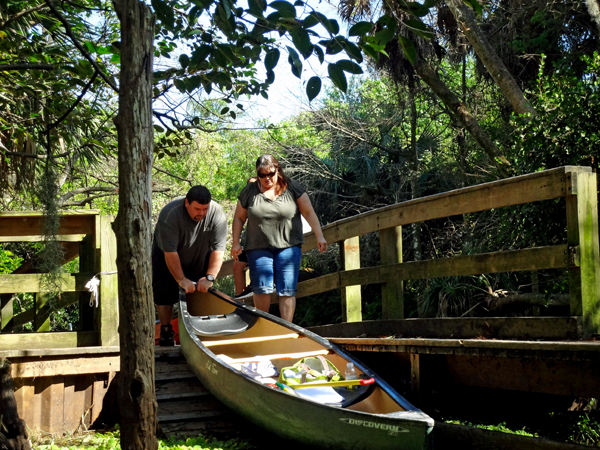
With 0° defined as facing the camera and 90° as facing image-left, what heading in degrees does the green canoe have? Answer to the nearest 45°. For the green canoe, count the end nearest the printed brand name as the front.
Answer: approximately 315°

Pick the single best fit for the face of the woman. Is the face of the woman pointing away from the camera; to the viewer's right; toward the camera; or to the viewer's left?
toward the camera

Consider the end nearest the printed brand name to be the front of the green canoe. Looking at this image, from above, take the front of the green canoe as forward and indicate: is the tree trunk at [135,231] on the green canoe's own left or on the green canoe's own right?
on the green canoe's own right

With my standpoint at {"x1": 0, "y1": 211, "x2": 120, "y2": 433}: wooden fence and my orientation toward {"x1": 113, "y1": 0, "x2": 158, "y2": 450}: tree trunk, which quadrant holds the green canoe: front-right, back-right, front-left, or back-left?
front-left

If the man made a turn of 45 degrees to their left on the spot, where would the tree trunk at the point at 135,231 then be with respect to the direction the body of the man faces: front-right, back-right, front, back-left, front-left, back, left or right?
right

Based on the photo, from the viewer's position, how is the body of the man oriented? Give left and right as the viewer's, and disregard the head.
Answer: facing the viewer and to the right of the viewer

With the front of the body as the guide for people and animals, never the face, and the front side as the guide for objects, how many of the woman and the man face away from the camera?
0

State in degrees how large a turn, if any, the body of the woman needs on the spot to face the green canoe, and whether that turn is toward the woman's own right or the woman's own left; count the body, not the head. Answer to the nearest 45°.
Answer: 0° — they already face it

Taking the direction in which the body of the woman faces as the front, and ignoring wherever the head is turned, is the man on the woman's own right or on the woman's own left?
on the woman's own right

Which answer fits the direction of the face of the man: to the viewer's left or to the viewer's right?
to the viewer's right

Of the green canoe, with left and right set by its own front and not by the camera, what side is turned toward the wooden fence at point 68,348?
back

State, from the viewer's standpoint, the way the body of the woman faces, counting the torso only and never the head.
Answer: toward the camera
